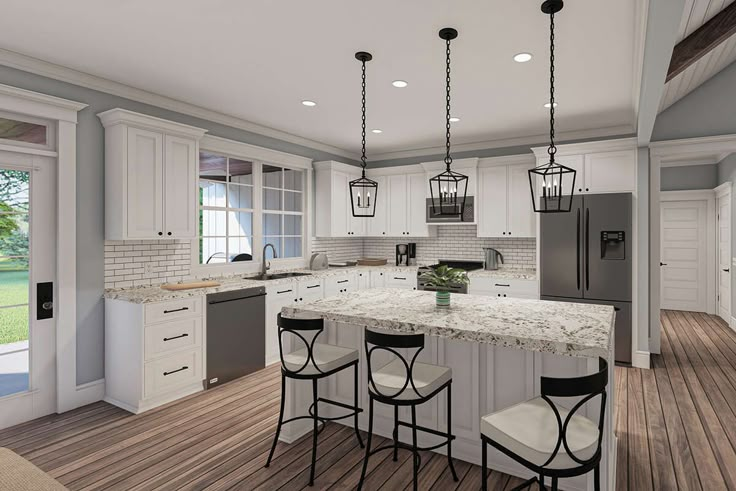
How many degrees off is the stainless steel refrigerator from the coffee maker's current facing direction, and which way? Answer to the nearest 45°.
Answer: approximately 45° to its left

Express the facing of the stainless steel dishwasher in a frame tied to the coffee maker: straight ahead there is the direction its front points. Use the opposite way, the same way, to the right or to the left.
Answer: to the left

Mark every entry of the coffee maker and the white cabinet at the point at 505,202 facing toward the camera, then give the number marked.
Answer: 2

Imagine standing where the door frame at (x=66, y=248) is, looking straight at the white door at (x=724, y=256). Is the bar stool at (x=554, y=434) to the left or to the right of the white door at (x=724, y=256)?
right

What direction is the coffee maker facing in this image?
toward the camera

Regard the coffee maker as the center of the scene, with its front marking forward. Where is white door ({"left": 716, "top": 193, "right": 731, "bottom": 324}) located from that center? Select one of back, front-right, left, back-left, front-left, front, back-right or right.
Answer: left

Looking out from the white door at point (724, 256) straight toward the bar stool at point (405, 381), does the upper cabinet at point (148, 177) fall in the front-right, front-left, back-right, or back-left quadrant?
front-right

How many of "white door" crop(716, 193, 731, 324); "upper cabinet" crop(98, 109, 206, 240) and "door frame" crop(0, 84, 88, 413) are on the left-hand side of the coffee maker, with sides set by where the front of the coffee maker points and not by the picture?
1

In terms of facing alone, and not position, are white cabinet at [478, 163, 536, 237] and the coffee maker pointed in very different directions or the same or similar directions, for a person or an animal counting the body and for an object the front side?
same or similar directions

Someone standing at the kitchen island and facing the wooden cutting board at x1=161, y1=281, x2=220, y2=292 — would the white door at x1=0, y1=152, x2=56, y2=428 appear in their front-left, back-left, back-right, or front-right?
front-left

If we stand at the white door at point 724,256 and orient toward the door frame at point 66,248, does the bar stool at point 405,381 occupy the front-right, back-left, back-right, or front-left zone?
front-left

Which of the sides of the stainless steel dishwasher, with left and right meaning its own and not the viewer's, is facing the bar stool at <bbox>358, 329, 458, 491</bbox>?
front

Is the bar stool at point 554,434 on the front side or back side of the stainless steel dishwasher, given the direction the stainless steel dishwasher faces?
on the front side

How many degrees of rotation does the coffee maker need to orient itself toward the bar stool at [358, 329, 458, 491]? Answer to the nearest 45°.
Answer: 0° — it already faces it

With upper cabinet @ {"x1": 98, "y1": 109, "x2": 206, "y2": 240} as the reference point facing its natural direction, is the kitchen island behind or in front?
in front

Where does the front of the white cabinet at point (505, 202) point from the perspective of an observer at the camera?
facing the viewer

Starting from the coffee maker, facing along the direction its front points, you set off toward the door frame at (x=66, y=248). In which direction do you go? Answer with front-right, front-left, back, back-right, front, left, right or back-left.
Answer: front-right

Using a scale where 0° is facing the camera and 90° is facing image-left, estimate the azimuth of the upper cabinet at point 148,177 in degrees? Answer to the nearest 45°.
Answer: approximately 315°
